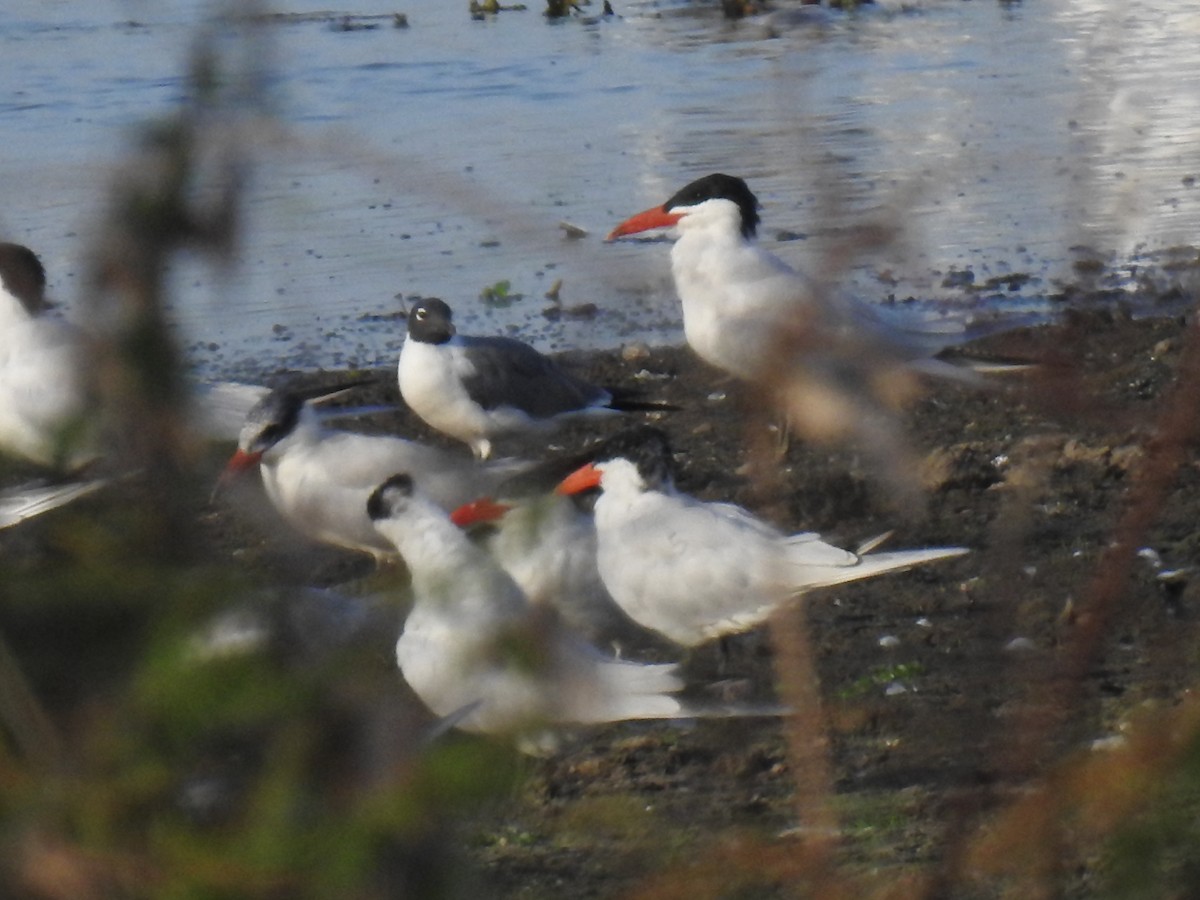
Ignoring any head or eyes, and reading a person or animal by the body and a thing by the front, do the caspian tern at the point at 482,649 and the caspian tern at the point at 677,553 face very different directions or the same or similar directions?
same or similar directions

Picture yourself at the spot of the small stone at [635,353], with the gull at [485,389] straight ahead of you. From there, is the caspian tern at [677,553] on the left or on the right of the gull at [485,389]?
left

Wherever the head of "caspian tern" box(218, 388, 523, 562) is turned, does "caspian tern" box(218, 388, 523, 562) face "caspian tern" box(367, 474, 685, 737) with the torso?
no

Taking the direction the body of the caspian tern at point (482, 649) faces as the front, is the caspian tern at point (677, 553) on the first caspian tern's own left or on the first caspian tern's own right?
on the first caspian tern's own right

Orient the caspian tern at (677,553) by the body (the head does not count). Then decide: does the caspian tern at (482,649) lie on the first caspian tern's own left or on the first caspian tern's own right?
on the first caspian tern's own left

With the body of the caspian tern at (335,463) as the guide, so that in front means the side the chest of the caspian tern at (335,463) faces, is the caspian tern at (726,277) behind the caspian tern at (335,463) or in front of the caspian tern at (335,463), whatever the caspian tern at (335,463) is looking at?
behind

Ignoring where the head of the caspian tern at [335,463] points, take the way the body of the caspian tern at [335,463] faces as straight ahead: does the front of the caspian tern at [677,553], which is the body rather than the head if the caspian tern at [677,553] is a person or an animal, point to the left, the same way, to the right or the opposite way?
the same way

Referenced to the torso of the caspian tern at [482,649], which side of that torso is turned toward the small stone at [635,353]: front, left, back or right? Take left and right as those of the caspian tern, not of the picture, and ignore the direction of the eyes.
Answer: right

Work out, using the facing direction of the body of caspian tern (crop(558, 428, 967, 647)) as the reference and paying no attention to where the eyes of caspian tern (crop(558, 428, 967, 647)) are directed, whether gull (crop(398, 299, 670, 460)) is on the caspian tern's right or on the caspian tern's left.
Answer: on the caspian tern's right

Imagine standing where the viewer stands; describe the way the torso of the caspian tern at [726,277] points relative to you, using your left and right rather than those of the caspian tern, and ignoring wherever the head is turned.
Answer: facing to the left of the viewer

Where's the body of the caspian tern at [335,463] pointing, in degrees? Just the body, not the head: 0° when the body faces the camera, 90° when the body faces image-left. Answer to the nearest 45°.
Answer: approximately 90°

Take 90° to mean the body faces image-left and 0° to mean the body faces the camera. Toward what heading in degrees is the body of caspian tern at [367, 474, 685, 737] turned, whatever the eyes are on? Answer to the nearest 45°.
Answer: approximately 90°

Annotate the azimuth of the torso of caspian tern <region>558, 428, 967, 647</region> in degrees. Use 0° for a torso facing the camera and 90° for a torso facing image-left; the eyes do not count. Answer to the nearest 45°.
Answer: approximately 90°
